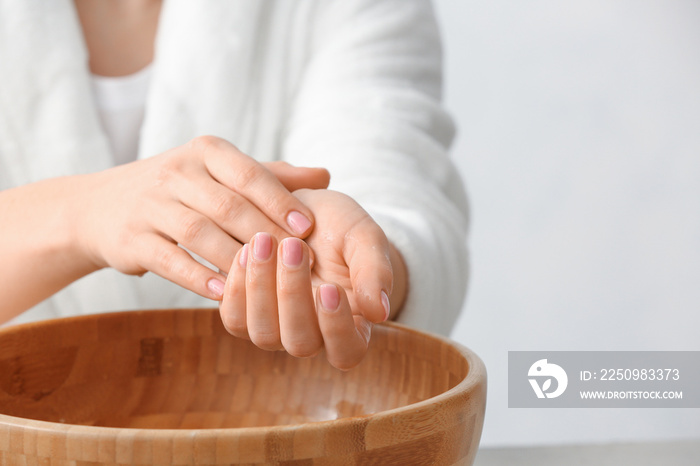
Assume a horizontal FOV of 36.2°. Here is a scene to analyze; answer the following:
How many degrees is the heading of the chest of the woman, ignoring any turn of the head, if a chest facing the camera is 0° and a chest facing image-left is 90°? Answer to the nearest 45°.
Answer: approximately 0°
